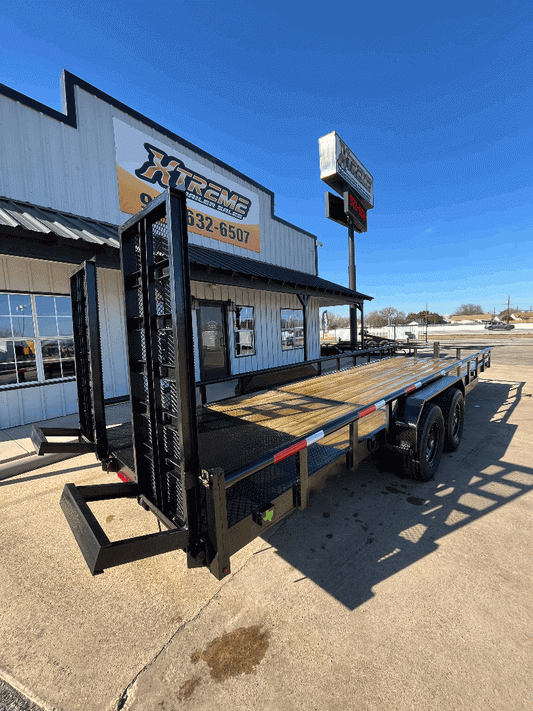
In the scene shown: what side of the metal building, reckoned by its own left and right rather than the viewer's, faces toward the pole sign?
left

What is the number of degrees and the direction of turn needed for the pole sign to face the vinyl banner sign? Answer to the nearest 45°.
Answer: approximately 90° to its right

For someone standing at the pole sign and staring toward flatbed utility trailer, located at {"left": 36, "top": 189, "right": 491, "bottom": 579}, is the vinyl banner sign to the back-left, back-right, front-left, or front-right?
front-right

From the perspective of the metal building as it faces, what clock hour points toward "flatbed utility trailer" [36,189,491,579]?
The flatbed utility trailer is roughly at 1 o'clock from the metal building.

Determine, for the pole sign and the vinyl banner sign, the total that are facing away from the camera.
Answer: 0

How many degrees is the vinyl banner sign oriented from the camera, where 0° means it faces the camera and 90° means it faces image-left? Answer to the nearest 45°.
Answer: approximately 315°

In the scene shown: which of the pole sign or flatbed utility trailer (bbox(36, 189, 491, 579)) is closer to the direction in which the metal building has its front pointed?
the flatbed utility trailer

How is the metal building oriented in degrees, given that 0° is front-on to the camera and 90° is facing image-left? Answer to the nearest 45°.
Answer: approximately 315°

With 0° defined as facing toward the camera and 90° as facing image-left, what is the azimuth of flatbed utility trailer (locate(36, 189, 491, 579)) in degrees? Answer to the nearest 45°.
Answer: approximately 225°

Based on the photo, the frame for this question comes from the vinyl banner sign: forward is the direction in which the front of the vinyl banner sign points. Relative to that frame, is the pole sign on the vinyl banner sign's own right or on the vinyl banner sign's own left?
on the vinyl banner sign's own left

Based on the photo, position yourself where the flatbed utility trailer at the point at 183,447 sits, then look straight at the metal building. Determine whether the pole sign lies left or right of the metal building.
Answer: right

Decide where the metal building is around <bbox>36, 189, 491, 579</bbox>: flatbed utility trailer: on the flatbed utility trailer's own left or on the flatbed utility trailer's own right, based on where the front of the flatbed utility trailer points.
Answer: on the flatbed utility trailer's own left

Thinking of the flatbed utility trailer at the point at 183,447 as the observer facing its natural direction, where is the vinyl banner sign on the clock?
The vinyl banner sign is roughly at 10 o'clock from the flatbed utility trailer.

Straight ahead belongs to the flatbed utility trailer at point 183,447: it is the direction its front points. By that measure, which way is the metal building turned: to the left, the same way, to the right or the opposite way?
to the right

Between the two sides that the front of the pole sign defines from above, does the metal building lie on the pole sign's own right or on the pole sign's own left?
on the pole sign's own right
